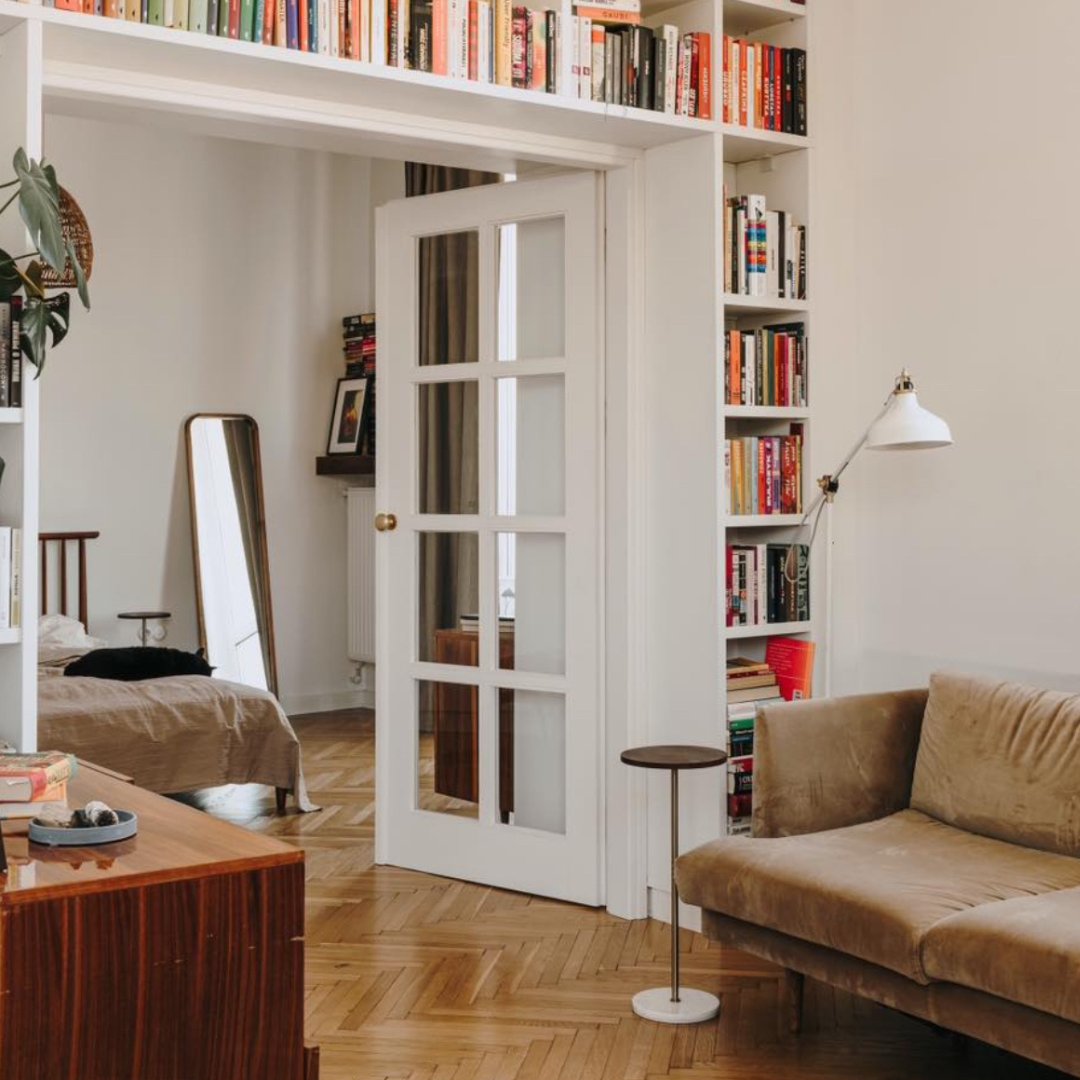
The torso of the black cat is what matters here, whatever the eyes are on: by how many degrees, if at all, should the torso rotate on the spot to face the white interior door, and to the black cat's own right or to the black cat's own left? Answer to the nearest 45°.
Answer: approximately 45° to the black cat's own right

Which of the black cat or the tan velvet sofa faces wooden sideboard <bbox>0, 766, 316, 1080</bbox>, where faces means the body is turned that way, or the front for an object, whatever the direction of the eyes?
the tan velvet sofa

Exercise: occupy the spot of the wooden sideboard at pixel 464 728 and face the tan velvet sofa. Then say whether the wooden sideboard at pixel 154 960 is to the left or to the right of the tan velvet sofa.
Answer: right

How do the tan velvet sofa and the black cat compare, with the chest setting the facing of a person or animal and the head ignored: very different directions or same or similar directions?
very different directions

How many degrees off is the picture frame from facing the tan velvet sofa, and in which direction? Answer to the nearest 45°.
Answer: approximately 45° to its left

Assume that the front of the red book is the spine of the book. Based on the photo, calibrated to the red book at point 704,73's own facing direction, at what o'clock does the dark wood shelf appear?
The dark wood shelf is roughly at 5 o'clock from the red book.

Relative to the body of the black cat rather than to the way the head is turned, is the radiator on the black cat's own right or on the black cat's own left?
on the black cat's own left

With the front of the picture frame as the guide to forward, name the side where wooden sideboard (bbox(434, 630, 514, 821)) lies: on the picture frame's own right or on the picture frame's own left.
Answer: on the picture frame's own left

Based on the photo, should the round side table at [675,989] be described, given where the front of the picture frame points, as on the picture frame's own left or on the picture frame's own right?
on the picture frame's own left

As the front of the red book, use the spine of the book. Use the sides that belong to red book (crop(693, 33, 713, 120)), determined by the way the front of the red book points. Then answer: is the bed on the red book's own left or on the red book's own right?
on the red book's own right
